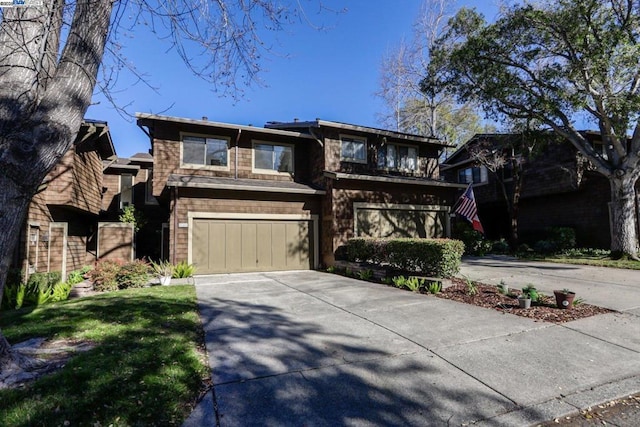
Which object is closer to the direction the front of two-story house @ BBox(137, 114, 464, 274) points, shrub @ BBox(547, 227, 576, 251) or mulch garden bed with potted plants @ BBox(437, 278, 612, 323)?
the mulch garden bed with potted plants

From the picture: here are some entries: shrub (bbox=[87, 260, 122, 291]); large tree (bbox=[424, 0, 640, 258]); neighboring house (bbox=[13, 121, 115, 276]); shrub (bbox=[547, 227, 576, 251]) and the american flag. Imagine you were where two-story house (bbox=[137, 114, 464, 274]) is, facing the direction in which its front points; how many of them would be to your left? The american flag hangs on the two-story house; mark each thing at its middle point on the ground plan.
3

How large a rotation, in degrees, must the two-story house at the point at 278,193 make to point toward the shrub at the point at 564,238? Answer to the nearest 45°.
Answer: approximately 90° to its left

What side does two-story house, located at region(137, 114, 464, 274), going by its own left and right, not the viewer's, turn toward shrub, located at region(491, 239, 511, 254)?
left

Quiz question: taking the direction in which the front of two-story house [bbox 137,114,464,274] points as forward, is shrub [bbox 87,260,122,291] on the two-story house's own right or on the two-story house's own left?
on the two-story house's own right

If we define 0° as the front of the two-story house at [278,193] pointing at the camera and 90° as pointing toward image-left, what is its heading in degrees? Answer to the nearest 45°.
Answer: approximately 0°

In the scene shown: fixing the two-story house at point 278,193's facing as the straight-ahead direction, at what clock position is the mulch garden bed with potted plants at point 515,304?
The mulch garden bed with potted plants is roughly at 11 o'clock from the two-story house.

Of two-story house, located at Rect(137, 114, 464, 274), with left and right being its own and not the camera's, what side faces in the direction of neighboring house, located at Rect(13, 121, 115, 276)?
right

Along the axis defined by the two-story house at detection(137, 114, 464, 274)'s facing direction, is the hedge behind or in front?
in front

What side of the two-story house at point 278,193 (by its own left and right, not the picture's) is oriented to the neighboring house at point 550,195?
left

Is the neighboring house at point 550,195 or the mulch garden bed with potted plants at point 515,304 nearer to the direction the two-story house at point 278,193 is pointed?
the mulch garden bed with potted plants

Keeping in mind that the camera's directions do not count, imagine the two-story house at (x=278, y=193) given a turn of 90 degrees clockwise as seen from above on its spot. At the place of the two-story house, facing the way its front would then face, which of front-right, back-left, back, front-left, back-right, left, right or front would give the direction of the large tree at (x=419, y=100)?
back-right

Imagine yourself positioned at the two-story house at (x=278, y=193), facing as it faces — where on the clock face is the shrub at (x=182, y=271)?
The shrub is roughly at 2 o'clock from the two-story house.

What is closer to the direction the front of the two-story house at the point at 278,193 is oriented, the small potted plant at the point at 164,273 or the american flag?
the small potted plant

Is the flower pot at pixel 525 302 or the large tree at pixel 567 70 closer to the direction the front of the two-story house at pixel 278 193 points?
the flower pot
